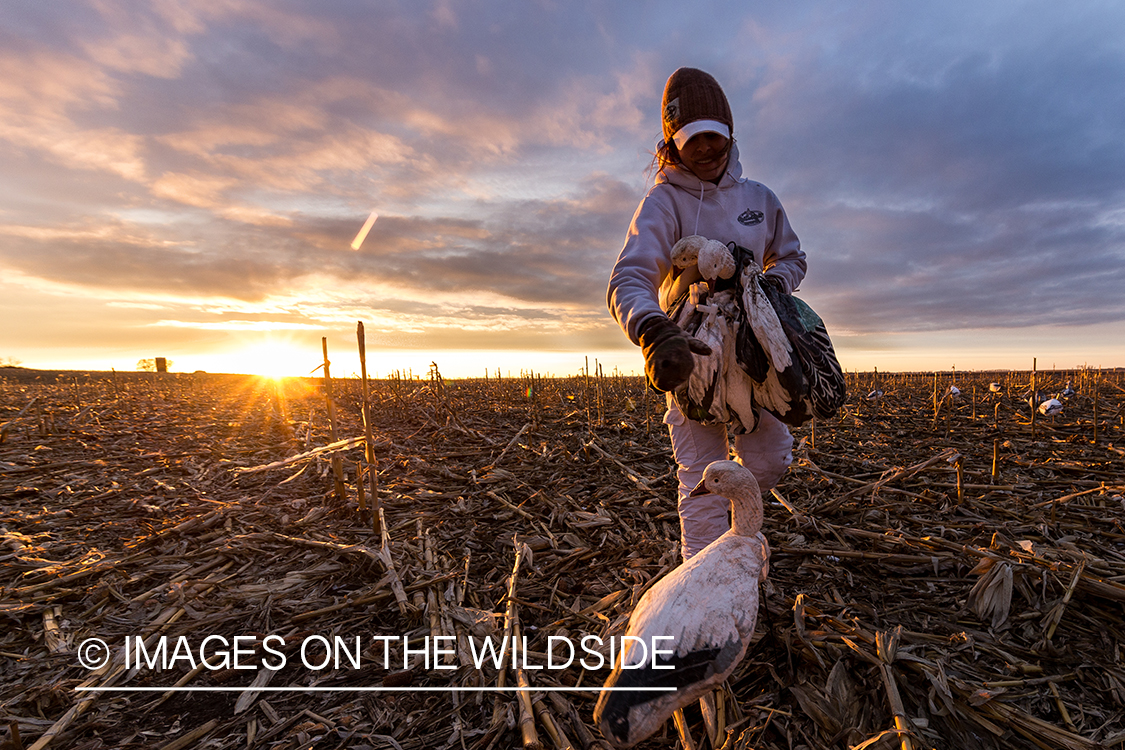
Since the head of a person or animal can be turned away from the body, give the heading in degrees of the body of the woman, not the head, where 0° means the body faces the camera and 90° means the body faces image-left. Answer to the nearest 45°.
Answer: approximately 0°

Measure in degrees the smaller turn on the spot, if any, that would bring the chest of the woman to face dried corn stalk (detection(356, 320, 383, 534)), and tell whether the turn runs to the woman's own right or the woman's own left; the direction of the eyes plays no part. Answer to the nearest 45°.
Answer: approximately 90° to the woman's own right

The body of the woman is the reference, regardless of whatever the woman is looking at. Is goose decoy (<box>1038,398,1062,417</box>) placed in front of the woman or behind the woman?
behind
